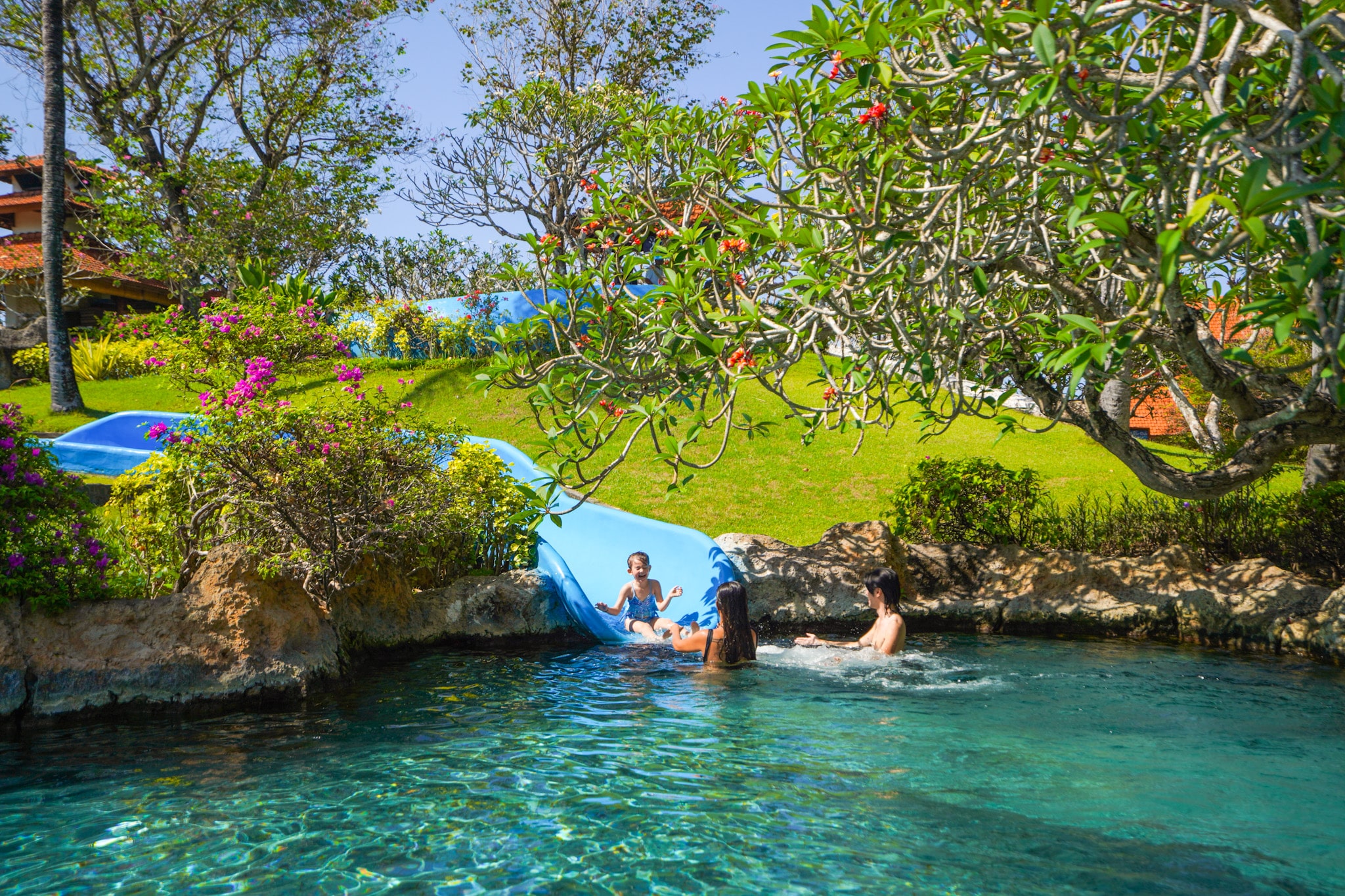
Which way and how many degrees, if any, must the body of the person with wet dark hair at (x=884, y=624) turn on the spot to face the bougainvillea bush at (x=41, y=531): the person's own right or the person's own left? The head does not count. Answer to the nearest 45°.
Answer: approximately 45° to the person's own left

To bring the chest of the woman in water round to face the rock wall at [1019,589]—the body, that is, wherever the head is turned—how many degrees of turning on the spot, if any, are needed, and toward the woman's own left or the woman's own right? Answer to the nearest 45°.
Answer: approximately 90° to the woman's own right

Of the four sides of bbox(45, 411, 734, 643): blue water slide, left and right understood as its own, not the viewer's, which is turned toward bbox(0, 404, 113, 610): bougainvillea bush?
right

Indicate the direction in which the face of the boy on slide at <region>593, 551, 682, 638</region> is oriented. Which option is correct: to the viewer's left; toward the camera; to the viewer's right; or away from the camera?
toward the camera

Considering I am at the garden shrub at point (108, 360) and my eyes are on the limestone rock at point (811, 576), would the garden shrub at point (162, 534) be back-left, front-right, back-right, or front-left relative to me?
front-right

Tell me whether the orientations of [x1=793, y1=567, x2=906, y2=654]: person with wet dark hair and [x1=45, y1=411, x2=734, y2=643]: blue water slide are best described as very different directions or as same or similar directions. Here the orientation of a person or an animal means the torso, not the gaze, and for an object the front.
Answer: very different directions

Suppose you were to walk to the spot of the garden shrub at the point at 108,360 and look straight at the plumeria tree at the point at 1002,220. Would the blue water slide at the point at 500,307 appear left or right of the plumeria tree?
left

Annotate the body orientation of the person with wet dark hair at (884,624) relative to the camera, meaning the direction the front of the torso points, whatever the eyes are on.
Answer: to the viewer's left

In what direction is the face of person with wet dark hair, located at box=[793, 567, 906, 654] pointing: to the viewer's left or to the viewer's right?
to the viewer's left

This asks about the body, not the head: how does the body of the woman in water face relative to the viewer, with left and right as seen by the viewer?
facing away from the viewer and to the left of the viewer

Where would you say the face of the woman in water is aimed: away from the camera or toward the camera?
away from the camera

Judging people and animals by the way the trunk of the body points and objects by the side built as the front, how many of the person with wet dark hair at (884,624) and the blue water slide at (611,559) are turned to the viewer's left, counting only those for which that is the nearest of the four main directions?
1

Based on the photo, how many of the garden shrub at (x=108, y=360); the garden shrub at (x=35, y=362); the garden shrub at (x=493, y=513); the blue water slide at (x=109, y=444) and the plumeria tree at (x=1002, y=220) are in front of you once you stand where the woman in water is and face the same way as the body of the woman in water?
4

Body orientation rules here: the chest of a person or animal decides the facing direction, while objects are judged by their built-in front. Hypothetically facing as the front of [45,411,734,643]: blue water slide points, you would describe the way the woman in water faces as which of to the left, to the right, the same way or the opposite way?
the opposite way

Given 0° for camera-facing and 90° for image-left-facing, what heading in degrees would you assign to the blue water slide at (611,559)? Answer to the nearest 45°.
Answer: approximately 315°

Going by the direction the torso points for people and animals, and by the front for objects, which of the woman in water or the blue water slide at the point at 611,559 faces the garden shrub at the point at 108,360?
the woman in water
